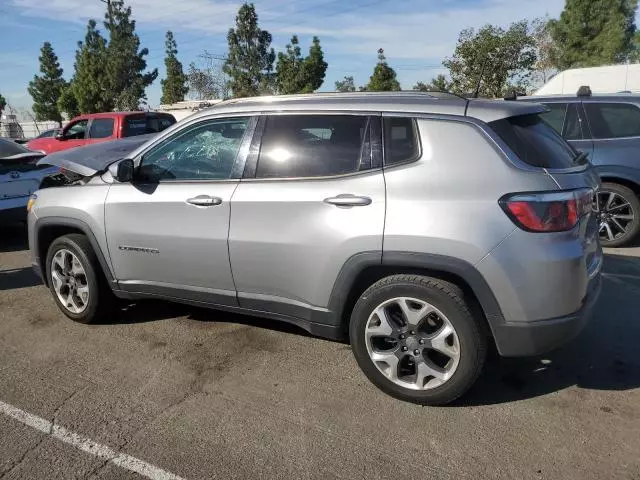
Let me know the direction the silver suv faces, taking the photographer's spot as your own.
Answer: facing away from the viewer and to the left of the viewer

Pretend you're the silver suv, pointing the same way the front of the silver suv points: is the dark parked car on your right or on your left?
on your right

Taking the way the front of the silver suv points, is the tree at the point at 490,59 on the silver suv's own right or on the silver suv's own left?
on the silver suv's own right
